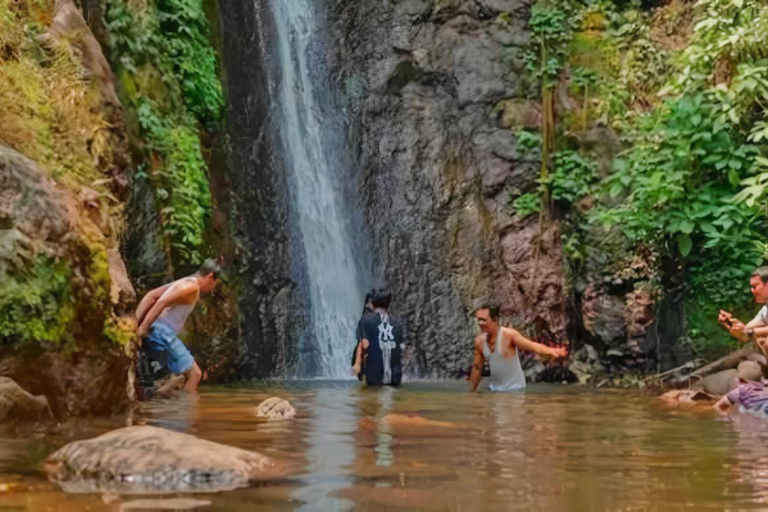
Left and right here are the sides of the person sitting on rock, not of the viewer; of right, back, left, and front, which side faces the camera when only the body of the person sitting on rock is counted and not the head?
left

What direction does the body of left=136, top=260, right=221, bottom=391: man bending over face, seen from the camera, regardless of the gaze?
to the viewer's right

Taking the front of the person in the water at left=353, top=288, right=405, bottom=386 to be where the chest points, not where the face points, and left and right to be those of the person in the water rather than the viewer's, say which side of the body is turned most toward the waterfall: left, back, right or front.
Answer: front

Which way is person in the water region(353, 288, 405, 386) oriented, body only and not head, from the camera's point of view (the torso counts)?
away from the camera

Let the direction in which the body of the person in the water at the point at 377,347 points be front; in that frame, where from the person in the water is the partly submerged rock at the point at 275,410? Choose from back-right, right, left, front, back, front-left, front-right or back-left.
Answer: back

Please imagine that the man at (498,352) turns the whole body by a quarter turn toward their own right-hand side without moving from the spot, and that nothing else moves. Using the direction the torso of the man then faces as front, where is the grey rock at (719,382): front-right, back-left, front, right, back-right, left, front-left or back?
back-right
